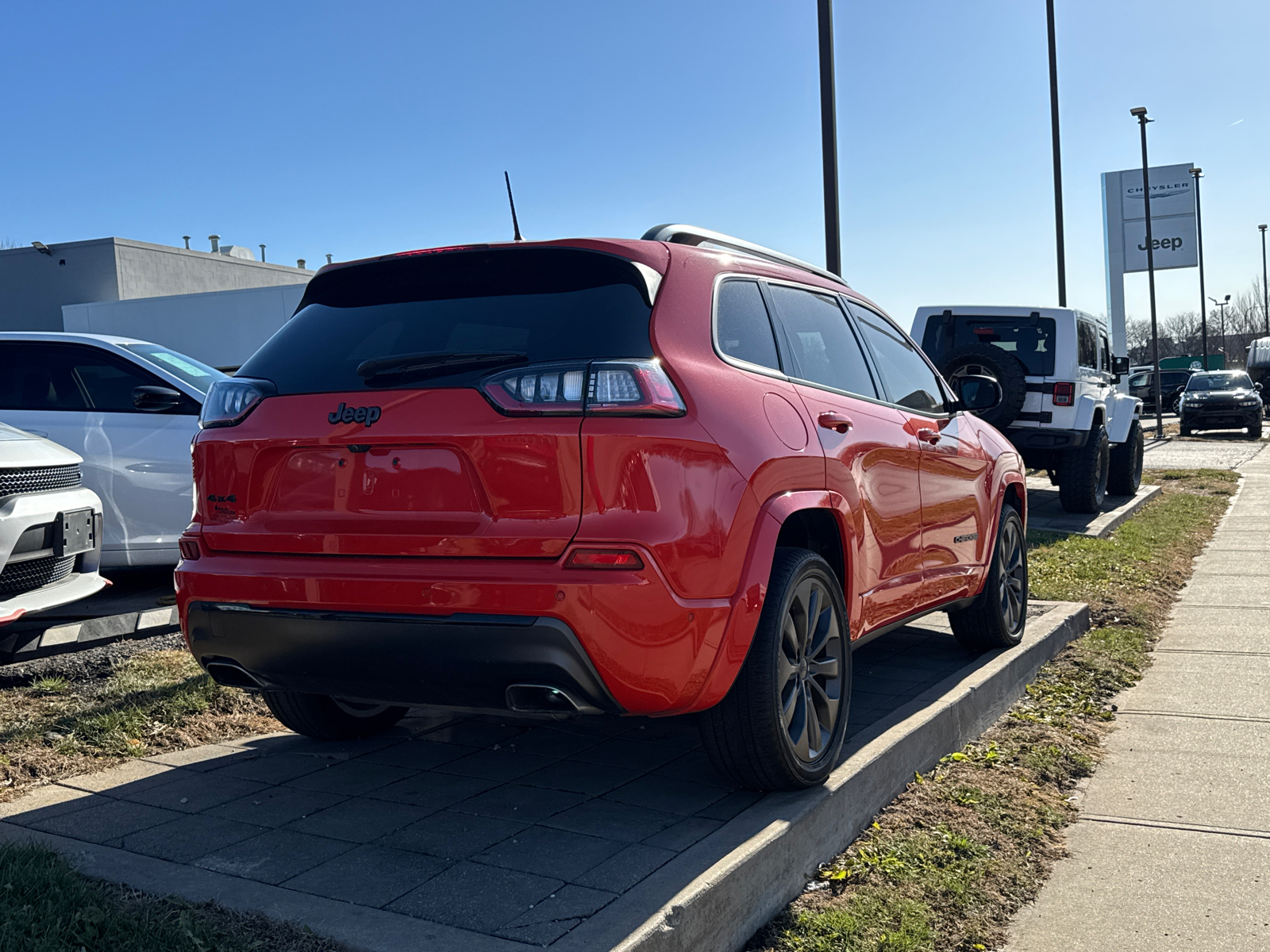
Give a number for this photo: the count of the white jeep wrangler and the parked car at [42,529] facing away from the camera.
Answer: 1

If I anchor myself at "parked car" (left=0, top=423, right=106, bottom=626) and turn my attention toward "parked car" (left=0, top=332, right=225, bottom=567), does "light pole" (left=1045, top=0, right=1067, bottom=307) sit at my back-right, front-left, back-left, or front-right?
front-right

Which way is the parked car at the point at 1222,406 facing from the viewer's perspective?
toward the camera

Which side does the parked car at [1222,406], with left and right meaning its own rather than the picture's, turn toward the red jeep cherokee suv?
front

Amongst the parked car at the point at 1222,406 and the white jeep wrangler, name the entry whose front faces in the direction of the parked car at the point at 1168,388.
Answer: the white jeep wrangler

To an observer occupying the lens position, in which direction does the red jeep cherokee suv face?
facing away from the viewer and to the right of the viewer

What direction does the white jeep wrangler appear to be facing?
away from the camera

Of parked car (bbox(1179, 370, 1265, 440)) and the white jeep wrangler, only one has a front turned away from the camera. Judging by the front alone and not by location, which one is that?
the white jeep wrangler

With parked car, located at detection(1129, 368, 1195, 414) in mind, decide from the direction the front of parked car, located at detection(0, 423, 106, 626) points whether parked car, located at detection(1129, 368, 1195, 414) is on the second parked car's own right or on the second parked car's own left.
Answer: on the second parked car's own left

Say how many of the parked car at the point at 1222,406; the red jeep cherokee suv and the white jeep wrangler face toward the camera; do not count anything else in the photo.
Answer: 1

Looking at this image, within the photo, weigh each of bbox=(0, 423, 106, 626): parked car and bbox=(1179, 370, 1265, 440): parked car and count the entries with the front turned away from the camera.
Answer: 0

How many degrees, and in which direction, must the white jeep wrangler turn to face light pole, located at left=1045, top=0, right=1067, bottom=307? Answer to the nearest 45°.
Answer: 0° — it already faces it

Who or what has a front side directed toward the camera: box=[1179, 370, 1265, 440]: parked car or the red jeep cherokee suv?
the parked car

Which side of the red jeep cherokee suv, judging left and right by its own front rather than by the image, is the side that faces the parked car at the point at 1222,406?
front

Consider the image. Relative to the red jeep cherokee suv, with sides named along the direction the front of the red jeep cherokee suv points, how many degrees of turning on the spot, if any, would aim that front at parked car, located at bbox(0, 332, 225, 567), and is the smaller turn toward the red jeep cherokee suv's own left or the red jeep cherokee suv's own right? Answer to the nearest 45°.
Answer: approximately 90° to the red jeep cherokee suv's own left

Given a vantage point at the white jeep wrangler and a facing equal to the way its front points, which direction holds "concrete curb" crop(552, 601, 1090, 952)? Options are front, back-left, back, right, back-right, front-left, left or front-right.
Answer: back

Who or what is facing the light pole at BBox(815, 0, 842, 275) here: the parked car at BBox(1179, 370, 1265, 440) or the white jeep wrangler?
the parked car

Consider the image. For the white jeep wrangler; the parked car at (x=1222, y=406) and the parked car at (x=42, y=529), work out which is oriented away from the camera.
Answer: the white jeep wrangler

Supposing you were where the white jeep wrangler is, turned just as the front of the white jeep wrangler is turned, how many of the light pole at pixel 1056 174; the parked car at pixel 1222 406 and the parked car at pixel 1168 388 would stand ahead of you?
3

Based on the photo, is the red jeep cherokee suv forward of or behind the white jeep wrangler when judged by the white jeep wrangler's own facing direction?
behind

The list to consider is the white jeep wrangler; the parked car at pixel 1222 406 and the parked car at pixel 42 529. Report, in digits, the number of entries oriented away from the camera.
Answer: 1
